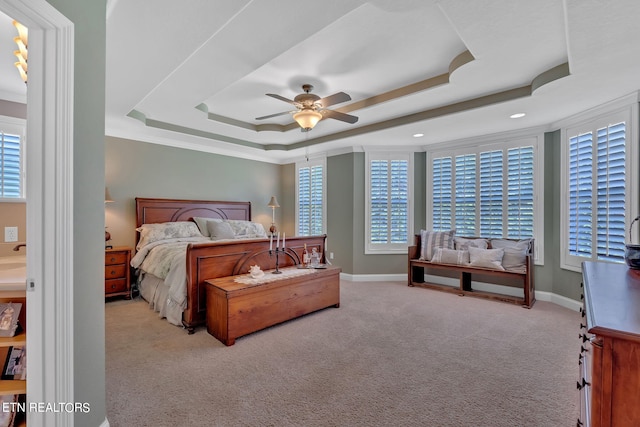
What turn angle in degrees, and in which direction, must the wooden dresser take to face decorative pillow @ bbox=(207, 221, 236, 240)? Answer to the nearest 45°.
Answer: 0° — it already faces it

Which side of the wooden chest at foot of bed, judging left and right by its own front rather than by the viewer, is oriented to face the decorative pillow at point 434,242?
left

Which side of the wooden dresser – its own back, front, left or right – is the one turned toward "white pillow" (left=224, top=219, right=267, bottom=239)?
front

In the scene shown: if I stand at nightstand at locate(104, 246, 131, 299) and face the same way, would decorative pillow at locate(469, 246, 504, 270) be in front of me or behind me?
in front

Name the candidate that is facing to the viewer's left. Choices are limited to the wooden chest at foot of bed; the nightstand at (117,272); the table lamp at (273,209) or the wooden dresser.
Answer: the wooden dresser

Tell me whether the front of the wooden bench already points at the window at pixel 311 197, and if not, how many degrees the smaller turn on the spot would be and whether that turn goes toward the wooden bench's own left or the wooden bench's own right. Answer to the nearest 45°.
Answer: approximately 45° to the wooden bench's own right

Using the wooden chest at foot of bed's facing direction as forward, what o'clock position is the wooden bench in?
The wooden bench is roughly at 10 o'clock from the wooden chest at foot of bed.

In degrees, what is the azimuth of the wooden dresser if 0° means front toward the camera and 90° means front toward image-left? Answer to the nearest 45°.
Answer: approximately 90°

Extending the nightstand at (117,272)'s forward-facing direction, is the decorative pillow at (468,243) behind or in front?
in front
